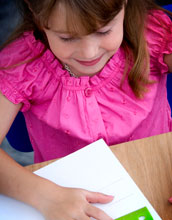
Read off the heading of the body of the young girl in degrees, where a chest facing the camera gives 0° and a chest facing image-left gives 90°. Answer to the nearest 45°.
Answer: approximately 0°
